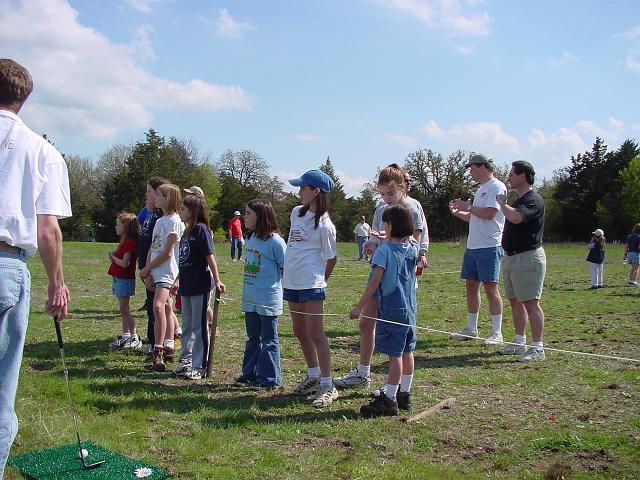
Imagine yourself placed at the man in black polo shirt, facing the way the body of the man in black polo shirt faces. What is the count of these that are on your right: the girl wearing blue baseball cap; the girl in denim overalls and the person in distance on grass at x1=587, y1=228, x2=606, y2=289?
1

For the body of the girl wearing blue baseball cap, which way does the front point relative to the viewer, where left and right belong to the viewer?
facing the viewer and to the left of the viewer

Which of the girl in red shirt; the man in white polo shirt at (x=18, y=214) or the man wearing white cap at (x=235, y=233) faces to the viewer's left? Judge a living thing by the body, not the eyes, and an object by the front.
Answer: the girl in red shirt

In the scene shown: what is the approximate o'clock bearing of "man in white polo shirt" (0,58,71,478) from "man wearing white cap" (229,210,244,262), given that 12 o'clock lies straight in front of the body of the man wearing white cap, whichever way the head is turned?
The man in white polo shirt is roughly at 12 o'clock from the man wearing white cap.

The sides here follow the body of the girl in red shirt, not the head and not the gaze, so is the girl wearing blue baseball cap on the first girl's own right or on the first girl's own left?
on the first girl's own left

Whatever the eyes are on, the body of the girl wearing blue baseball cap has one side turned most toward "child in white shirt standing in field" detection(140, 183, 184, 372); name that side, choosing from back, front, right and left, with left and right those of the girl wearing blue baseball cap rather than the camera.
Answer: right

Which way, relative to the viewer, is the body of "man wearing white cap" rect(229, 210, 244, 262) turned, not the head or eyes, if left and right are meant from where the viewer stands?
facing the viewer

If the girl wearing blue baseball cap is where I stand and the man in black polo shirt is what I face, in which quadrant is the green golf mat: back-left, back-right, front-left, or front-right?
back-right

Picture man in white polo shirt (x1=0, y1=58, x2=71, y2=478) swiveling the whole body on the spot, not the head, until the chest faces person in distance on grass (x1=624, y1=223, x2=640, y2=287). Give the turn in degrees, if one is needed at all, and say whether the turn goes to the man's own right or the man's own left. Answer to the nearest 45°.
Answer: approximately 45° to the man's own right

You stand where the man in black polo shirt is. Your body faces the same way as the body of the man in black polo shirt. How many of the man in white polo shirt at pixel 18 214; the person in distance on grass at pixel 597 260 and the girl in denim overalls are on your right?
1

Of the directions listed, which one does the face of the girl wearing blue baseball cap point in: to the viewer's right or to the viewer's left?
to the viewer's left

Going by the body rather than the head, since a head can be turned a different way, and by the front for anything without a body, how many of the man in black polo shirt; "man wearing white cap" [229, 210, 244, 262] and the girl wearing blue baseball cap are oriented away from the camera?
0

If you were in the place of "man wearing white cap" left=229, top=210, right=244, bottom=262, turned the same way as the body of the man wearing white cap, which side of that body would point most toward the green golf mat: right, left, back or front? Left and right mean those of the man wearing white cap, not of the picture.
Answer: front

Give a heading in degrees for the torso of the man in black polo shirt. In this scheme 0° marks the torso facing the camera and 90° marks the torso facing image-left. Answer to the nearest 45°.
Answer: approximately 90°

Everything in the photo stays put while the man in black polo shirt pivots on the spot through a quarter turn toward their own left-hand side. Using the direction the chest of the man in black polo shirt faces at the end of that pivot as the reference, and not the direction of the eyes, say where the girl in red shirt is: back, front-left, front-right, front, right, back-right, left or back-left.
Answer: right
